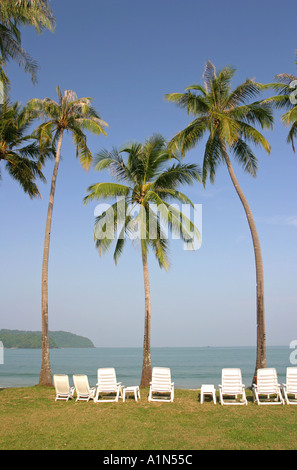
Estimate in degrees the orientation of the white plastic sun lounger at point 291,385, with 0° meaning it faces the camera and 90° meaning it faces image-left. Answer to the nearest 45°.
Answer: approximately 180°

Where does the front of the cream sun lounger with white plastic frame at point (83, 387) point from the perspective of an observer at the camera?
facing away from the viewer and to the right of the viewer

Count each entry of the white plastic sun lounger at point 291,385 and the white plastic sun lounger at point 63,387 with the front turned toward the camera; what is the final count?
0

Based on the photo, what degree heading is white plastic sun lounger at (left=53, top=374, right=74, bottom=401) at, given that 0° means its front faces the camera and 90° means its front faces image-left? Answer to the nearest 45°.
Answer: approximately 225°

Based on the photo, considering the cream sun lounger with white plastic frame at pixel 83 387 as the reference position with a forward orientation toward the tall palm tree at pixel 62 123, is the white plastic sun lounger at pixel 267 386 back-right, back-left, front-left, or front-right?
back-right

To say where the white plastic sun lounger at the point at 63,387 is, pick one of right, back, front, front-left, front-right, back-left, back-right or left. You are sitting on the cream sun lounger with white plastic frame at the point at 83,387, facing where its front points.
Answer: left

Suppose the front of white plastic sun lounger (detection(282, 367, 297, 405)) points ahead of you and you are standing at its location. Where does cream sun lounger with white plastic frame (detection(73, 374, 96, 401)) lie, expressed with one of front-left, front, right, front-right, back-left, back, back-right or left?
left

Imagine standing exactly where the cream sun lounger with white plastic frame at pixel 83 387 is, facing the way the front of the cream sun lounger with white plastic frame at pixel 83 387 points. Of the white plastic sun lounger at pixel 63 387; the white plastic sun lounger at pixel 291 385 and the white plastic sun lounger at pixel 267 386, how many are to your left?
1
